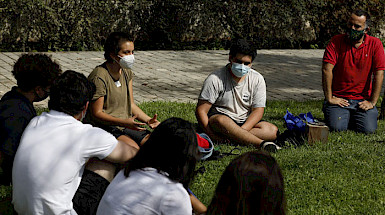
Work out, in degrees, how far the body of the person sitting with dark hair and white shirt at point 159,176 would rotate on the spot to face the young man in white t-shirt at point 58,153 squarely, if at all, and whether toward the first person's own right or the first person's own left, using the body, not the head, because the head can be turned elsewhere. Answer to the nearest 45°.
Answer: approximately 90° to the first person's own left

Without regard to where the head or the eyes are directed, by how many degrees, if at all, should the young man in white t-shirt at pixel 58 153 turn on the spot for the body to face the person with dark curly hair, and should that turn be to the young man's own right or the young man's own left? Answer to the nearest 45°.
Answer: approximately 45° to the young man's own left

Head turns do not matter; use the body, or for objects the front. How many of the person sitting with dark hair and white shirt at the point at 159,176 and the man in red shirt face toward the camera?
1

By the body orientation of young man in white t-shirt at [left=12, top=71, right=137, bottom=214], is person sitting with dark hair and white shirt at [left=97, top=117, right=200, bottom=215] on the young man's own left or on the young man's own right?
on the young man's own right

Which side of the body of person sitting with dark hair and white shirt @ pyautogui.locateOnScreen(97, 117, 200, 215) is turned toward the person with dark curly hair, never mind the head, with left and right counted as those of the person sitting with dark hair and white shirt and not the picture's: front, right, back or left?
left

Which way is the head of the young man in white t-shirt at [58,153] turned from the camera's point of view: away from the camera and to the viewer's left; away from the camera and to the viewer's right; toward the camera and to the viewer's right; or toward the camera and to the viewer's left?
away from the camera and to the viewer's right

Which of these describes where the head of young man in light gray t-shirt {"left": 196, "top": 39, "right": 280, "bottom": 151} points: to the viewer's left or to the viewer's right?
to the viewer's left

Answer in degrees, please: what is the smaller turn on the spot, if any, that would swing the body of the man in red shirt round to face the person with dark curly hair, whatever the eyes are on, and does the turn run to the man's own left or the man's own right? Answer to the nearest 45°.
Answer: approximately 45° to the man's own right

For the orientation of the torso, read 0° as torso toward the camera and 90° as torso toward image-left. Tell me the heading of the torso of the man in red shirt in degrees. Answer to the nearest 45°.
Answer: approximately 0°

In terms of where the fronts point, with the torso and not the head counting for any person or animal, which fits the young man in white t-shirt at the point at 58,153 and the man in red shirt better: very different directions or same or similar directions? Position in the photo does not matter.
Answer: very different directions

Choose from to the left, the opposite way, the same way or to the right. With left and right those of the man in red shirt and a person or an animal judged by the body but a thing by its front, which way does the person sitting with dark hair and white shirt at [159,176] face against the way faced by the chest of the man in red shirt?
the opposite way

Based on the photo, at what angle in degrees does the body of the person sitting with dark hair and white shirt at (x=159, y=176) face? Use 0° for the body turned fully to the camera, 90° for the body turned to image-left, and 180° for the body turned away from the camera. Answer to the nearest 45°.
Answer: approximately 225°

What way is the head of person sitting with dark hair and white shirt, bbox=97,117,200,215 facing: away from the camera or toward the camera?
away from the camera

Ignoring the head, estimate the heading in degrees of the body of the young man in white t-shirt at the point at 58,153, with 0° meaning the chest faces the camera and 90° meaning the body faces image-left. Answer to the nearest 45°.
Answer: approximately 225°
